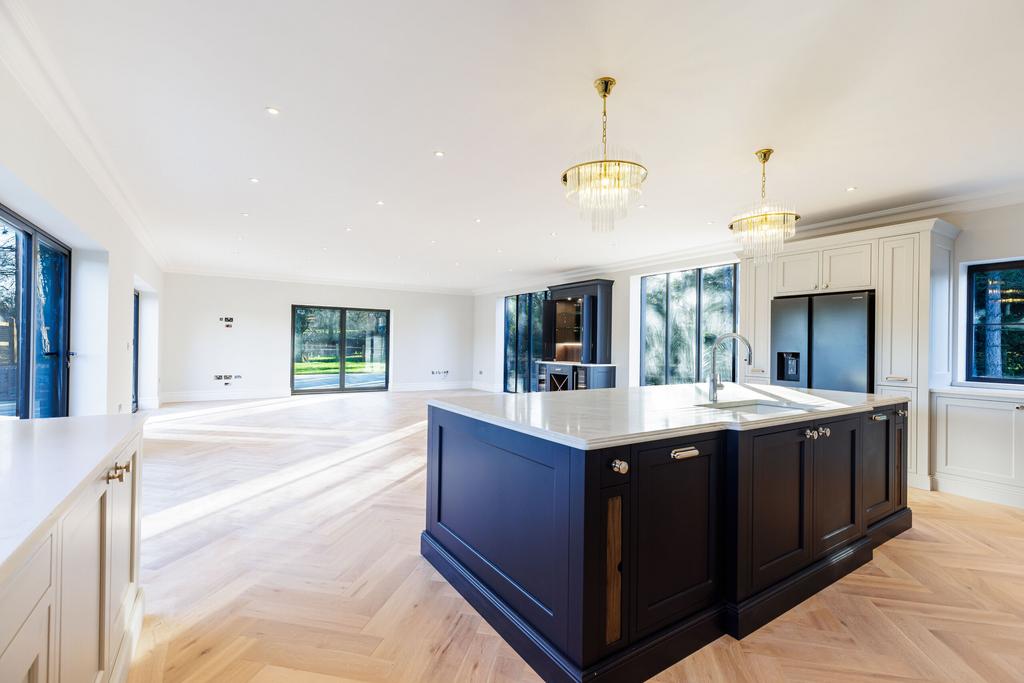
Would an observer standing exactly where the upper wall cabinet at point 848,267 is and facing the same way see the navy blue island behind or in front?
in front

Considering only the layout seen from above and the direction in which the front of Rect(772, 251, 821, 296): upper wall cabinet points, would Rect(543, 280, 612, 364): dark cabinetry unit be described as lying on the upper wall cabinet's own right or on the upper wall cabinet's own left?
on the upper wall cabinet's own right

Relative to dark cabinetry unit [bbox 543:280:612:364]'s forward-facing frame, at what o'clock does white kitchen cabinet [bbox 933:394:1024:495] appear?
The white kitchen cabinet is roughly at 9 o'clock from the dark cabinetry unit.

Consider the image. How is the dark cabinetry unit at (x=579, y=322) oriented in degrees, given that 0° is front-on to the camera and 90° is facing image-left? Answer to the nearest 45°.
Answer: approximately 45°

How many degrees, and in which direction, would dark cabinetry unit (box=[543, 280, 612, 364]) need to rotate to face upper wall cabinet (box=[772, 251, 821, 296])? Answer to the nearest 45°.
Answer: approximately 90° to its left

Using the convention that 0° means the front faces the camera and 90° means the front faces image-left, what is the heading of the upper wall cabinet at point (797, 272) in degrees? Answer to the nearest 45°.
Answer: approximately 45°

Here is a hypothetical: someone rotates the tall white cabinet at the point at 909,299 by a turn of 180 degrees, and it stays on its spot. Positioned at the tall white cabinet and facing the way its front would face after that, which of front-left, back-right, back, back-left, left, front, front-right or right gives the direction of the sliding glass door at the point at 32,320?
back

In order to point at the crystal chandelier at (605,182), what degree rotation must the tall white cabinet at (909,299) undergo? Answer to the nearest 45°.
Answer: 0° — it already faces it

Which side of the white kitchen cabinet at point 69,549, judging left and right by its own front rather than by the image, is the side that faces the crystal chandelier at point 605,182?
front

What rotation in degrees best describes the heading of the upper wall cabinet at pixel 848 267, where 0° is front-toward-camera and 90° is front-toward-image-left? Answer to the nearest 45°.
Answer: approximately 45°

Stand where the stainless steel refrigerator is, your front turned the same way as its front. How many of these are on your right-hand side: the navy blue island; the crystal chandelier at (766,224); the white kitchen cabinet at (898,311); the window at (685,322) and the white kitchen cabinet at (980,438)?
1

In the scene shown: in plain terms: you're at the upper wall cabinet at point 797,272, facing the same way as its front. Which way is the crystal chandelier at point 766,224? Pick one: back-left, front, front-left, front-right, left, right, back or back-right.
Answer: front-left

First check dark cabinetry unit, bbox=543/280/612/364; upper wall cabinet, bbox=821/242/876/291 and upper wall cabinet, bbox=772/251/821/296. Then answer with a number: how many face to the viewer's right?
0

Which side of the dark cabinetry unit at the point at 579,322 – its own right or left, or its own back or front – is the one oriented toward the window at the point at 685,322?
left

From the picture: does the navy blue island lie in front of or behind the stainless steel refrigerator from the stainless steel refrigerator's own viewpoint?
in front

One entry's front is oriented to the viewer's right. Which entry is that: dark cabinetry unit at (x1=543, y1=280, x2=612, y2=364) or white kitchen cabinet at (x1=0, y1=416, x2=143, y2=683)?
the white kitchen cabinet

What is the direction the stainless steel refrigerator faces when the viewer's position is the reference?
facing the viewer and to the left of the viewer

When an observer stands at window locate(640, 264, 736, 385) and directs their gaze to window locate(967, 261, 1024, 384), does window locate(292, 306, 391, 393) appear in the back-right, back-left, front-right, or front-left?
back-right
